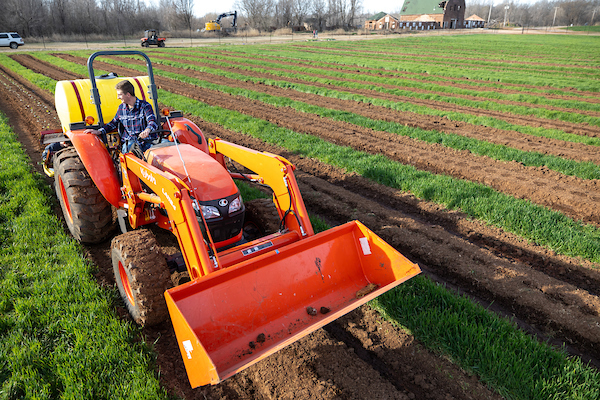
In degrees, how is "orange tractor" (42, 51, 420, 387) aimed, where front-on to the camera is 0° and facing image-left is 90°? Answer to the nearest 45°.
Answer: approximately 315°
